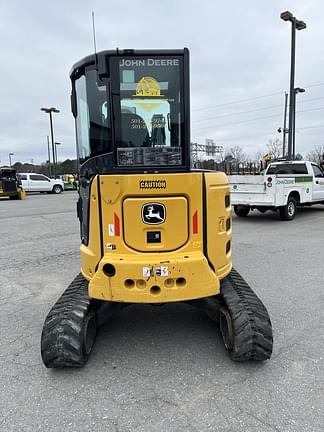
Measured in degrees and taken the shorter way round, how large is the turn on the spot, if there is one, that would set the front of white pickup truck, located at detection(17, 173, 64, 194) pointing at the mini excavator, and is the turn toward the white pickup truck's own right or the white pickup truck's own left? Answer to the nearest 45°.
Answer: approximately 90° to the white pickup truck's own right

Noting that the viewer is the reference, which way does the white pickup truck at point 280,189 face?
facing away from the viewer and to the right of the viewer

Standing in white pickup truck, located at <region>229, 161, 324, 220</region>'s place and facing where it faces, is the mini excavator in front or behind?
behind

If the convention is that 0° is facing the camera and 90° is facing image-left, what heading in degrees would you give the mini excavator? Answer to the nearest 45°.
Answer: approximately 180°

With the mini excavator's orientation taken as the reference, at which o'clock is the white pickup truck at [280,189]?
The white pickup truck is roughly at 1 o'clock from the mini excavator.

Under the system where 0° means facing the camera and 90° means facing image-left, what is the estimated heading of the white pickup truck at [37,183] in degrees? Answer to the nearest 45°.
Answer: approximately 270°

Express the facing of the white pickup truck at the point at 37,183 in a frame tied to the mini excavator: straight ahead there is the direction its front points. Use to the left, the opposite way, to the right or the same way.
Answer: to the right
